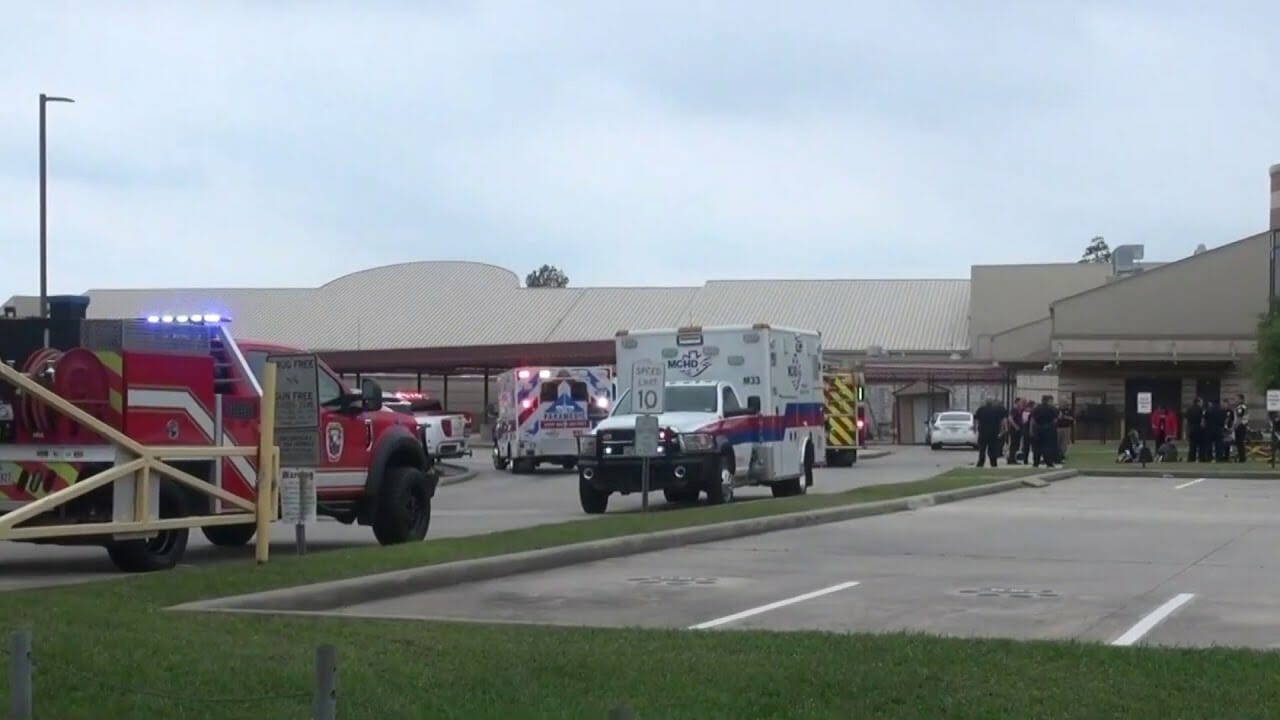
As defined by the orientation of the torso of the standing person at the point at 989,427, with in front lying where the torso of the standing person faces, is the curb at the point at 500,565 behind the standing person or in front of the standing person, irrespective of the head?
behind

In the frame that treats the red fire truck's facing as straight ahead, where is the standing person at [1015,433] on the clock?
The standing person is roughly at 12 o'clock from the red fire truck.

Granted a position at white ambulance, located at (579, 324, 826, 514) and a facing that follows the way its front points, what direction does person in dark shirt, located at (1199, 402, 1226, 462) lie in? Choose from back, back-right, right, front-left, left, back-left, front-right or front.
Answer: back

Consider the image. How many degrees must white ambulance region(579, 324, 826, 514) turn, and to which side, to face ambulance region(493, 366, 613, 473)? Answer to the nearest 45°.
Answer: approximately 135° to its right

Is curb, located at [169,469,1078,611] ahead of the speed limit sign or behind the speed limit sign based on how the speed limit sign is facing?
ahead

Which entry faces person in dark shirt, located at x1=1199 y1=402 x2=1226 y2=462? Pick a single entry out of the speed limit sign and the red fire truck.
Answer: the red fire truck

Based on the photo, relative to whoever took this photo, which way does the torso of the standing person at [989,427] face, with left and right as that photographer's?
facing away from the viewer
